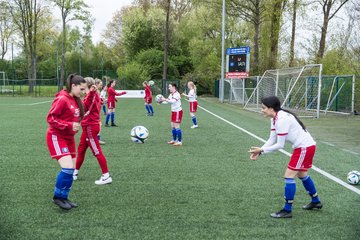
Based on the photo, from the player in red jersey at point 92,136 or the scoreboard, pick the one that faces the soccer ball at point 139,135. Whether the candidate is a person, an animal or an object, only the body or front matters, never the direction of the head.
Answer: the scoreboard

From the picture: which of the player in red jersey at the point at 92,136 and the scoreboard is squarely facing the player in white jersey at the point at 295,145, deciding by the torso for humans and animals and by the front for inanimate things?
the scoreboard

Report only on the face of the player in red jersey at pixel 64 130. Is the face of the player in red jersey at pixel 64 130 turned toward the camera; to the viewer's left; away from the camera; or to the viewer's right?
to the viewer's right

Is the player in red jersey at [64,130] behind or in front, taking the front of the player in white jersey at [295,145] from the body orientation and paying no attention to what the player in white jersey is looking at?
in front

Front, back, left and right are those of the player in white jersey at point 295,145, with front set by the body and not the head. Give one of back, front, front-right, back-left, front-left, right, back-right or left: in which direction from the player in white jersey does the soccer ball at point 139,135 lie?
front-right

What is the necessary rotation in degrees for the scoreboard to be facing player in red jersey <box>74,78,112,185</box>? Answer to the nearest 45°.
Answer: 0° — it already faces them

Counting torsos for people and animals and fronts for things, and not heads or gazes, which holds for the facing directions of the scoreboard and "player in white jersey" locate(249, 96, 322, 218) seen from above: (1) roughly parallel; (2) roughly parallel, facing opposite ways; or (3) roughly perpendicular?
roughly perpendicular

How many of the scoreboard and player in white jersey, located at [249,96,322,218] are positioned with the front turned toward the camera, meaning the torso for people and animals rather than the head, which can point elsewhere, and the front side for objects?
1

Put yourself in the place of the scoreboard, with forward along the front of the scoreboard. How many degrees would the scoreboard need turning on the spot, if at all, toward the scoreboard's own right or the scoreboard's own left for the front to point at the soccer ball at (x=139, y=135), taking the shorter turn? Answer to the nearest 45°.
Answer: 0° — it already faces it

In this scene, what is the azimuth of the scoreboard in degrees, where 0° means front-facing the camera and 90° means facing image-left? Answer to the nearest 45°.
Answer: approximately 0°

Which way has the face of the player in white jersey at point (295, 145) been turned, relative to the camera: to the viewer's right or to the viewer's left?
to the viewer's left

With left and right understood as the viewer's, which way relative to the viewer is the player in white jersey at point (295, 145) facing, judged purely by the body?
facing to the left of the viewer

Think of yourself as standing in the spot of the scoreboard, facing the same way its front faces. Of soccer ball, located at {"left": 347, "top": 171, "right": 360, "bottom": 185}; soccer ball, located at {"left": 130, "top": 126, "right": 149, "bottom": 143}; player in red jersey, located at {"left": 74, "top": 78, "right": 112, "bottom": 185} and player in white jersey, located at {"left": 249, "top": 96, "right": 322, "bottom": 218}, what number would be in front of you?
4

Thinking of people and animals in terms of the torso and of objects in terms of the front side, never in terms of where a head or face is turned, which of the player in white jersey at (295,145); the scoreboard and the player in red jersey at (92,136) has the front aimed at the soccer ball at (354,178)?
the scoreboard
